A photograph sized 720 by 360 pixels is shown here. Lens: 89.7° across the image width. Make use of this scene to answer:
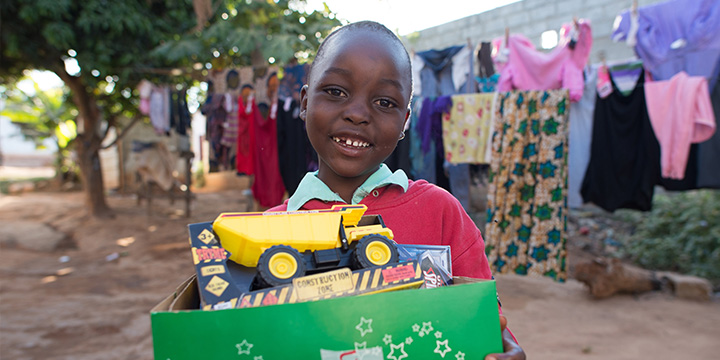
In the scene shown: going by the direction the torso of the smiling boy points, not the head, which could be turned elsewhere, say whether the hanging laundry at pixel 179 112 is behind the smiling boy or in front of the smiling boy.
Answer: behind

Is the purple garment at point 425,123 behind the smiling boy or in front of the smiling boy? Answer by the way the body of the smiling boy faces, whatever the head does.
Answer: behind

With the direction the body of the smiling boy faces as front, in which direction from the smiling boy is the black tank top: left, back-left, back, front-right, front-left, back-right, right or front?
back-left

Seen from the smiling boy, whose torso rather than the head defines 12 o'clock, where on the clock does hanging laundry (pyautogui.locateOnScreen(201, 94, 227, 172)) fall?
The hanging laundry is roughly at 5 o'clock from the smiling boy.

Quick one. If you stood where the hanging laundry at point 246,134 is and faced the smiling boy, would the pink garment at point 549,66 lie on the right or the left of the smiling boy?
left

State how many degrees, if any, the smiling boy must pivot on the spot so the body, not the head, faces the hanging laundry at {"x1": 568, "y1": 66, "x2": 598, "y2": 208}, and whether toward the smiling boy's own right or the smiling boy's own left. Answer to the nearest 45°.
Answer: approximately 135° to the smiling boy's own left

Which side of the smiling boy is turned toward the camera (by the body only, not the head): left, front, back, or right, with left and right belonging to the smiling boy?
front

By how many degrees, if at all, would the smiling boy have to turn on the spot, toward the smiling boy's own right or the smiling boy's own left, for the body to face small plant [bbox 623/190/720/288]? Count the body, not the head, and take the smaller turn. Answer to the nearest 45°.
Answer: approximately 135° to the smiling boy's own left

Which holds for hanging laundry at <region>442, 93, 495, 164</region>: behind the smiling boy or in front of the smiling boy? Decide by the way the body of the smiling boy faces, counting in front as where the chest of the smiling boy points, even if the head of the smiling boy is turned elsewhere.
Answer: behind

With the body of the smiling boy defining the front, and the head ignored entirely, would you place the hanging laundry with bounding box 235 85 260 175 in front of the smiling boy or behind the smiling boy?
behind

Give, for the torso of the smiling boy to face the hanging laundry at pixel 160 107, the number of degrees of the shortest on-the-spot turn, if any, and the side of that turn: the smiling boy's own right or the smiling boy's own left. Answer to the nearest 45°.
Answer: approximately 135° to the smiling boy's own right

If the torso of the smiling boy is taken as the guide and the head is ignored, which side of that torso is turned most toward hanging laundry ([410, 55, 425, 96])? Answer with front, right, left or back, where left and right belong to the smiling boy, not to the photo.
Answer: back

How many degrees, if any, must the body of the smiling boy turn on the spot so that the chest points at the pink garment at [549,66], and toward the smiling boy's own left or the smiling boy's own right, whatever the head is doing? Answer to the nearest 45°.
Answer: approximately 135° to the smiling boy's own left

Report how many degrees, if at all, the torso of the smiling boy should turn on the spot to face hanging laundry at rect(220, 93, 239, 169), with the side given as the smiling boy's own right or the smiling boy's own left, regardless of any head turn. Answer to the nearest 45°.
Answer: approximately 135° to the smiling boy's own right
